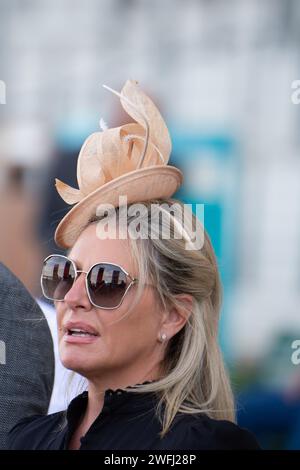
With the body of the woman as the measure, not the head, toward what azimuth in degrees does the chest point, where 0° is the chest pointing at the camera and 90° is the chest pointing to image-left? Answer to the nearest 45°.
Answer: approximately 45°
